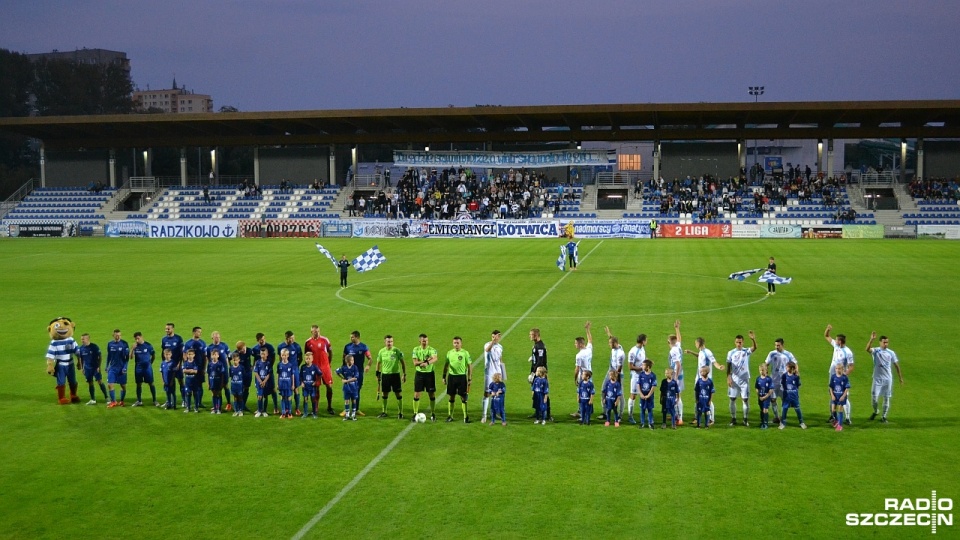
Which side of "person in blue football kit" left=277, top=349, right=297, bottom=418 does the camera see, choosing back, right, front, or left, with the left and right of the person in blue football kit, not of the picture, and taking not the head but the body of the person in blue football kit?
front

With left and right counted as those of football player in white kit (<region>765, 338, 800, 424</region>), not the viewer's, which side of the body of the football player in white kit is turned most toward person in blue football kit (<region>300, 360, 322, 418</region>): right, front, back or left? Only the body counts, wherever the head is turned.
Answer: right

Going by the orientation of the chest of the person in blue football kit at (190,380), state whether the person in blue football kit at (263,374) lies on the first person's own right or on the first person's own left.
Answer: on the first person's own left

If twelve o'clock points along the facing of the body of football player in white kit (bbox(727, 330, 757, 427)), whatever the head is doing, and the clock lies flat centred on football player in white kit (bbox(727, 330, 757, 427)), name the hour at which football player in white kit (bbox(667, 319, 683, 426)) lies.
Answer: football player in white kit (bbox(667, 319, 683, 426)) is roughly at 2 o'clock from football player in white kit (bbox(727, 330, 757, 427)).

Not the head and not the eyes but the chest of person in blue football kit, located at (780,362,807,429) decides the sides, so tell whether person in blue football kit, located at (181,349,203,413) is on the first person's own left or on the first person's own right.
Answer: on the first person's own right

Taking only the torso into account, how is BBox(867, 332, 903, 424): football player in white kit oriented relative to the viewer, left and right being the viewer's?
facing the viewer

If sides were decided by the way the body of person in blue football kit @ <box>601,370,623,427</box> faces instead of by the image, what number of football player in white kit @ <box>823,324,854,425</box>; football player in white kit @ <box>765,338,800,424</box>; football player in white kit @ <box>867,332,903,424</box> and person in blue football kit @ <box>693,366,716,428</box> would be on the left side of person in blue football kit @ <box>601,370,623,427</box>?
4

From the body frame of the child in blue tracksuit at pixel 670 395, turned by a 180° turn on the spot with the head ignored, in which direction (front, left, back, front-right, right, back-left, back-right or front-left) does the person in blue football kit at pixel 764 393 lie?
right

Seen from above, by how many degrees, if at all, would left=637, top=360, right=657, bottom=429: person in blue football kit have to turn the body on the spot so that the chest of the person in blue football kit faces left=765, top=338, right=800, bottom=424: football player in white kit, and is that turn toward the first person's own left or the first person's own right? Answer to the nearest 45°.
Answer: approximately 90° to the first person's own left

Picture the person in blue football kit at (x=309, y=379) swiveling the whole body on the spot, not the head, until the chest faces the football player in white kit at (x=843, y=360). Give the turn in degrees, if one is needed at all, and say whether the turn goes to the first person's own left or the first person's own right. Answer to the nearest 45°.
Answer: approximately 90° to the first person's own left

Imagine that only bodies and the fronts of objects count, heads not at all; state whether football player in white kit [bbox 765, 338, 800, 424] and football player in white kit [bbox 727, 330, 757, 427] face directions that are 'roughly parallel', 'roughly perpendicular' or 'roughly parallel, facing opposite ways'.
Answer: roughly parallel

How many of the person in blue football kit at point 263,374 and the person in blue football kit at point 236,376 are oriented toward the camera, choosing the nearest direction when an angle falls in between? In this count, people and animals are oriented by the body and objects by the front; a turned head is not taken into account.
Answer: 2

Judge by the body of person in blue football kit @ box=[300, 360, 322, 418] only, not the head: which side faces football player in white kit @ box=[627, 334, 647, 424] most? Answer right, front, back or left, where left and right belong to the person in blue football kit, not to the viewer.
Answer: left

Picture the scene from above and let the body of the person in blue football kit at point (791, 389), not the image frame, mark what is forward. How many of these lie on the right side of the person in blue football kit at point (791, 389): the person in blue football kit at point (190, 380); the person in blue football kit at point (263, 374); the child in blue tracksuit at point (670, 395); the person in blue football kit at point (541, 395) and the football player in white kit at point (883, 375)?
4

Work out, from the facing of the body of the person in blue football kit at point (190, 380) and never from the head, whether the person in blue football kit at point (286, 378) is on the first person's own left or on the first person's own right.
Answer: on the first person's own left

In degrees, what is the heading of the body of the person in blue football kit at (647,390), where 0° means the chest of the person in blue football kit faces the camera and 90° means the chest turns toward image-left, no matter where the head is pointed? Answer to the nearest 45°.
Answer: approximately 0°
